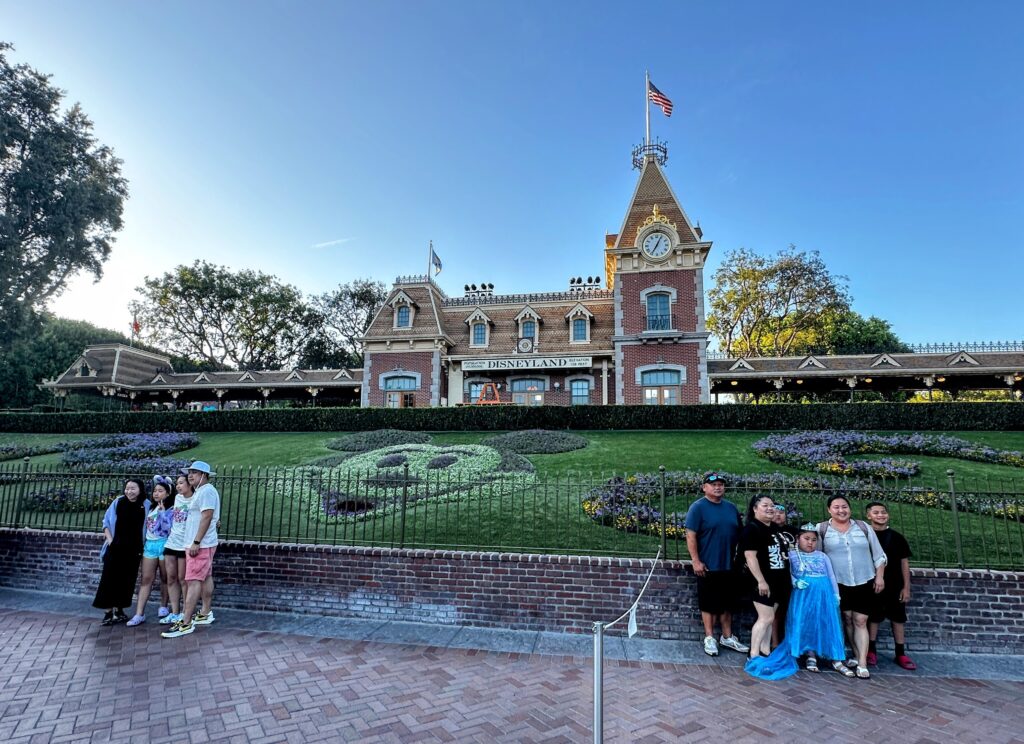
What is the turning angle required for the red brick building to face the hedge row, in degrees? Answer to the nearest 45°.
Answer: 0° — it already faces it

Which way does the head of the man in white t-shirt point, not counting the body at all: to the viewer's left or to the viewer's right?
to the viewer's left

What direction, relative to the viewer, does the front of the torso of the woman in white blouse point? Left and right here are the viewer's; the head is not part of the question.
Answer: facing the viewer

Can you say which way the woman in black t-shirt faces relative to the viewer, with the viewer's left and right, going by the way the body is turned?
facing the viewer and to the right of the viewer

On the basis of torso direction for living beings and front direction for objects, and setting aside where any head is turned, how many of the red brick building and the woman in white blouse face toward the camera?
2

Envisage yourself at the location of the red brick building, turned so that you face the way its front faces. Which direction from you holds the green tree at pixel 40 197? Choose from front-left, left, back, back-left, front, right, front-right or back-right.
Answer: right

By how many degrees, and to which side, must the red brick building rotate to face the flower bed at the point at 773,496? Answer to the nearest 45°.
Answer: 0° — it already faces it

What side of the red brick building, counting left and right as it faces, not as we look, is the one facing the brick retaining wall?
front

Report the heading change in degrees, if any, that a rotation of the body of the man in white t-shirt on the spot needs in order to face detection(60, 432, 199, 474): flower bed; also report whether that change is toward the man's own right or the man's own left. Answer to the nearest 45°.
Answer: approximately 135° to the man's own right
